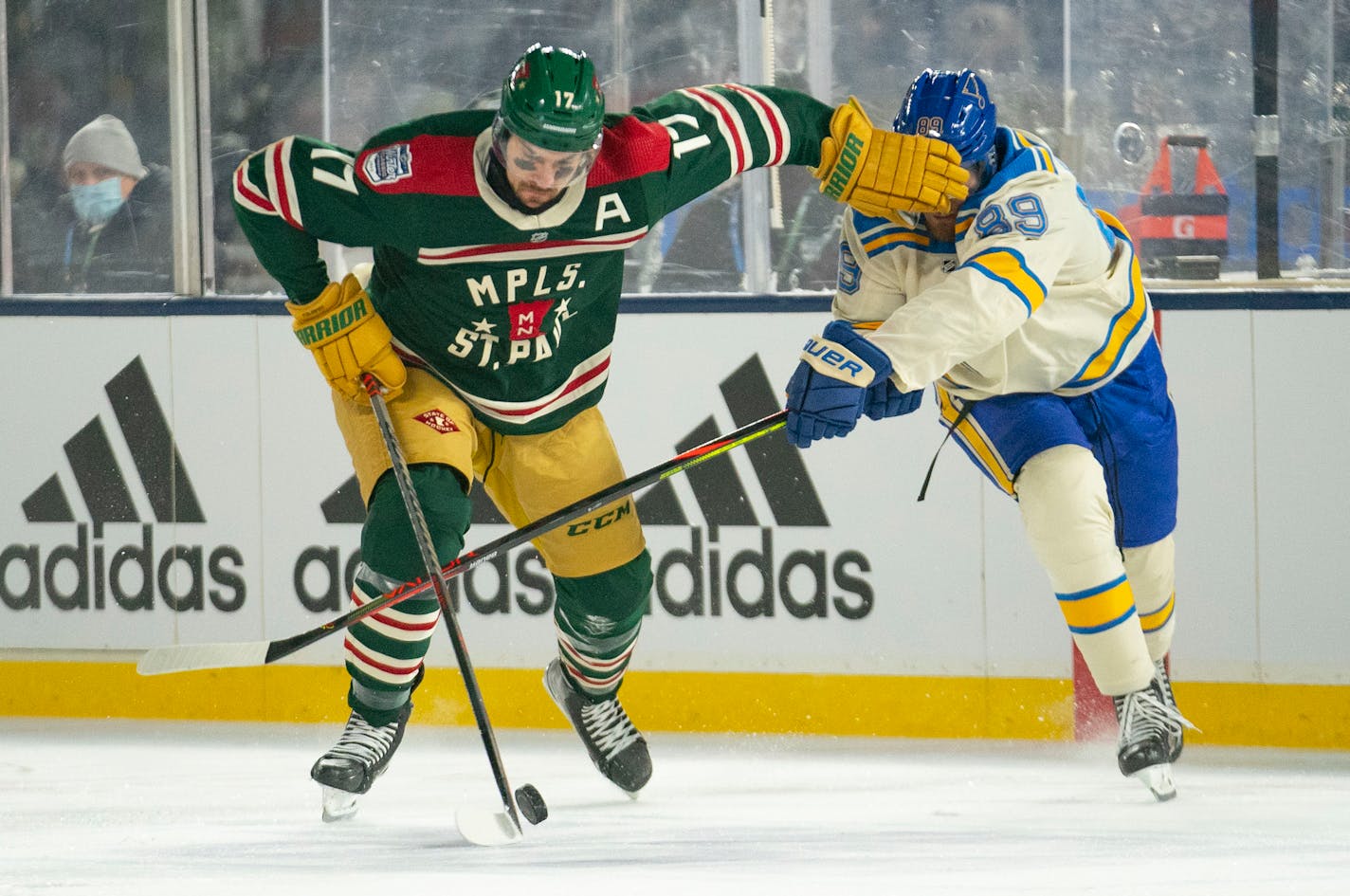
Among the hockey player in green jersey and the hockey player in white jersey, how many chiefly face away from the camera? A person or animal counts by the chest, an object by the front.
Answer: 0

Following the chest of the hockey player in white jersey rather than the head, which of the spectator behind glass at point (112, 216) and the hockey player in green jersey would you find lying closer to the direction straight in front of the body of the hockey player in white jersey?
the hockey player in green jersey

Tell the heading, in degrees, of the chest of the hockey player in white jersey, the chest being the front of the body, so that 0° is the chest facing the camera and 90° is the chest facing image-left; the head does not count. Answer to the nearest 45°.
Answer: approximately 45°

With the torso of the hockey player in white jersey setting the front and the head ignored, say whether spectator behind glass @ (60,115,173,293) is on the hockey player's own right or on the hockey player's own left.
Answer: on the hockey player's own right

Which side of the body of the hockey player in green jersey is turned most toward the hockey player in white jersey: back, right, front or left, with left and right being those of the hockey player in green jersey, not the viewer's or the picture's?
left
